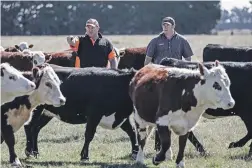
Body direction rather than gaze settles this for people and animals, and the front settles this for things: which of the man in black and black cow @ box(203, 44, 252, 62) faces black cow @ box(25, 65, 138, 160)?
the man in black and orange polo shirt

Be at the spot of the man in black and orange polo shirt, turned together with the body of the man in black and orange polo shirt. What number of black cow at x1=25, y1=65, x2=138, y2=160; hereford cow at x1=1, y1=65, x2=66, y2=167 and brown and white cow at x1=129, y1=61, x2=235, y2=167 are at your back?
0

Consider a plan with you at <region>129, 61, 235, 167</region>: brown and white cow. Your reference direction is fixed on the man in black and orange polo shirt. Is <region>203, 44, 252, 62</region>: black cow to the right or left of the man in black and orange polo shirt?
right

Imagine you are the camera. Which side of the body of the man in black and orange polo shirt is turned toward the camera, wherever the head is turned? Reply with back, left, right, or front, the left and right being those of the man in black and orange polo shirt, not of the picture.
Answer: front

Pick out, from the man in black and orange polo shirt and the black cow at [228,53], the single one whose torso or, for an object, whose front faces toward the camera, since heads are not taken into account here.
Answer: the man in black and orange polo shirt

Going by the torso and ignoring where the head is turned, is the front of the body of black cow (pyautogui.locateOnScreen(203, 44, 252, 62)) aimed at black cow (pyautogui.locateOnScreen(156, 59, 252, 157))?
no

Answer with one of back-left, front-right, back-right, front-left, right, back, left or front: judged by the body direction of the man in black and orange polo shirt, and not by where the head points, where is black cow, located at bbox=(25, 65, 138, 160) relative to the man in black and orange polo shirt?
front

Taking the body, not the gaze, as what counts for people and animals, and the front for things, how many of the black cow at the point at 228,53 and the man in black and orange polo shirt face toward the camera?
1

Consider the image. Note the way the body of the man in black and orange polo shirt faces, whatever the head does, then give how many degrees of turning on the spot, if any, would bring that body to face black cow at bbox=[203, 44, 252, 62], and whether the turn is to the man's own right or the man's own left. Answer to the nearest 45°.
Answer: approximately 135° to the man's own left

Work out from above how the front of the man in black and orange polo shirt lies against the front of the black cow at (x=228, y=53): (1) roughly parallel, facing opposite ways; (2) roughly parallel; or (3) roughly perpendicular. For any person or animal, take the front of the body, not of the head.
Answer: roughly perpendicular
